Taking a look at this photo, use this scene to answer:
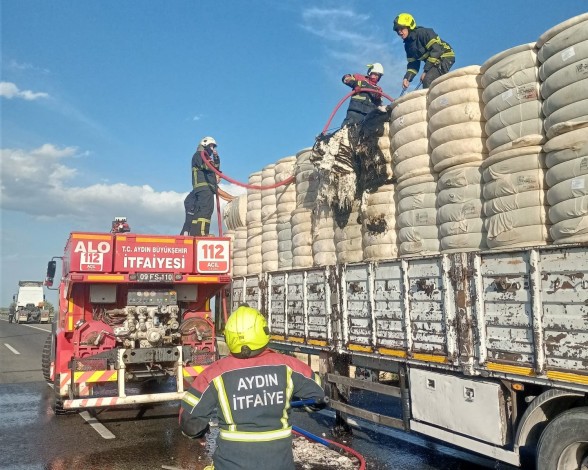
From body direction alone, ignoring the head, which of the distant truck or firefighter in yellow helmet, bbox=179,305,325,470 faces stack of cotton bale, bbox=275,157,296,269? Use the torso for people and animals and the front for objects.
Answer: the firefighter in yellow helmet

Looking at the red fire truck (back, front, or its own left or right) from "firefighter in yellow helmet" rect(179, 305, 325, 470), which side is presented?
back

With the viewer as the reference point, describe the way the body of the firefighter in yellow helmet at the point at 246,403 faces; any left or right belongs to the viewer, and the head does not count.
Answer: facing away from the viewer

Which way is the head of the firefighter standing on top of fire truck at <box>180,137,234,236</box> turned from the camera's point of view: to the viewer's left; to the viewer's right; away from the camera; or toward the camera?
to the viewer's right

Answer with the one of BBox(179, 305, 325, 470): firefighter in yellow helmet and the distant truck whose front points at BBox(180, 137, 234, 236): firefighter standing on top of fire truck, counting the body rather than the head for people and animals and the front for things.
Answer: the firefighter in yellow helmet

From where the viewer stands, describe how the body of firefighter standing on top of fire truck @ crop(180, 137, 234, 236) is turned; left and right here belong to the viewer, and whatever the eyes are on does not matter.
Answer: facing to the right of the viewer

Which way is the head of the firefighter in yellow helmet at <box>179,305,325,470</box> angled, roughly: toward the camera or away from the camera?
away from the camera

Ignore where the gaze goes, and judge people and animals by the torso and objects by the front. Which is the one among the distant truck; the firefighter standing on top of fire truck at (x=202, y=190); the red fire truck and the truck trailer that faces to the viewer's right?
the firefighter standing on top of fire truck
